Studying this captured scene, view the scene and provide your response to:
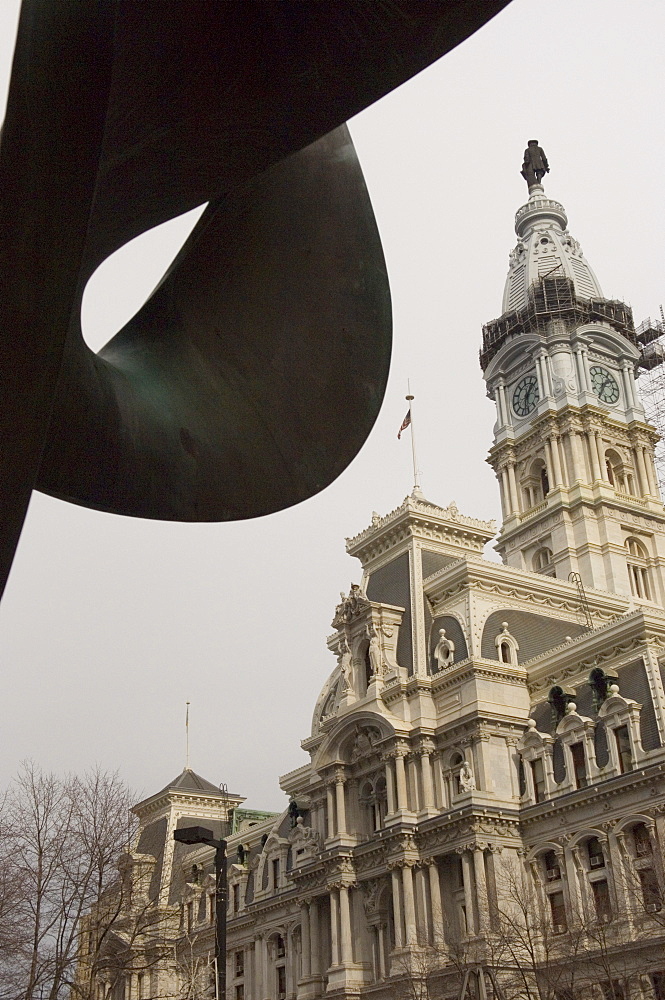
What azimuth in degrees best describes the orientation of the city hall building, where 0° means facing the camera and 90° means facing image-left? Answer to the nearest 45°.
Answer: approximately 45°

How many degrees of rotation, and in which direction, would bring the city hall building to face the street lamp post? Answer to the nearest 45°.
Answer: approximately 45° to its left

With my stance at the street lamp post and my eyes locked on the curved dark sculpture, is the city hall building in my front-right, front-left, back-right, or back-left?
back-left

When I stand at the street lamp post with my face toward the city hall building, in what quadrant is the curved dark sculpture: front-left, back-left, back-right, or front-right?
back-right

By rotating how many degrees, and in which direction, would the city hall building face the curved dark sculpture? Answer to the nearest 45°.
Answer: approximately 45° to its left
